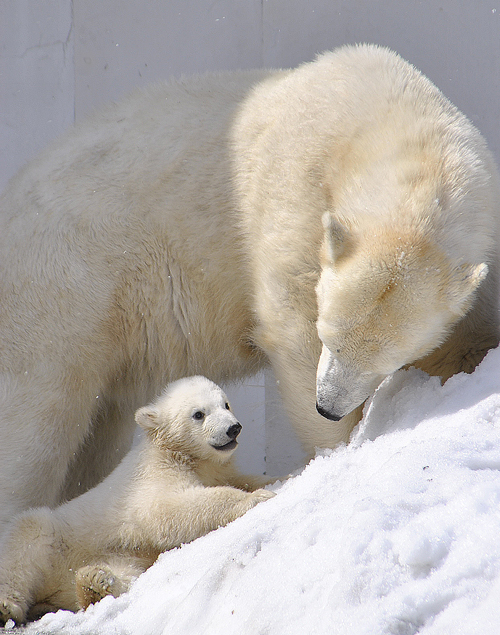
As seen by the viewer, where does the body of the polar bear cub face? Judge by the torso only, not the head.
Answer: to the viewer's right
